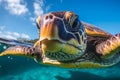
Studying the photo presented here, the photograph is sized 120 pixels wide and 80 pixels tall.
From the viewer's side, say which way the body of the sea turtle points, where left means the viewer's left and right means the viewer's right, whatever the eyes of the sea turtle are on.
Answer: facing the viewer and to the left of the viewer
